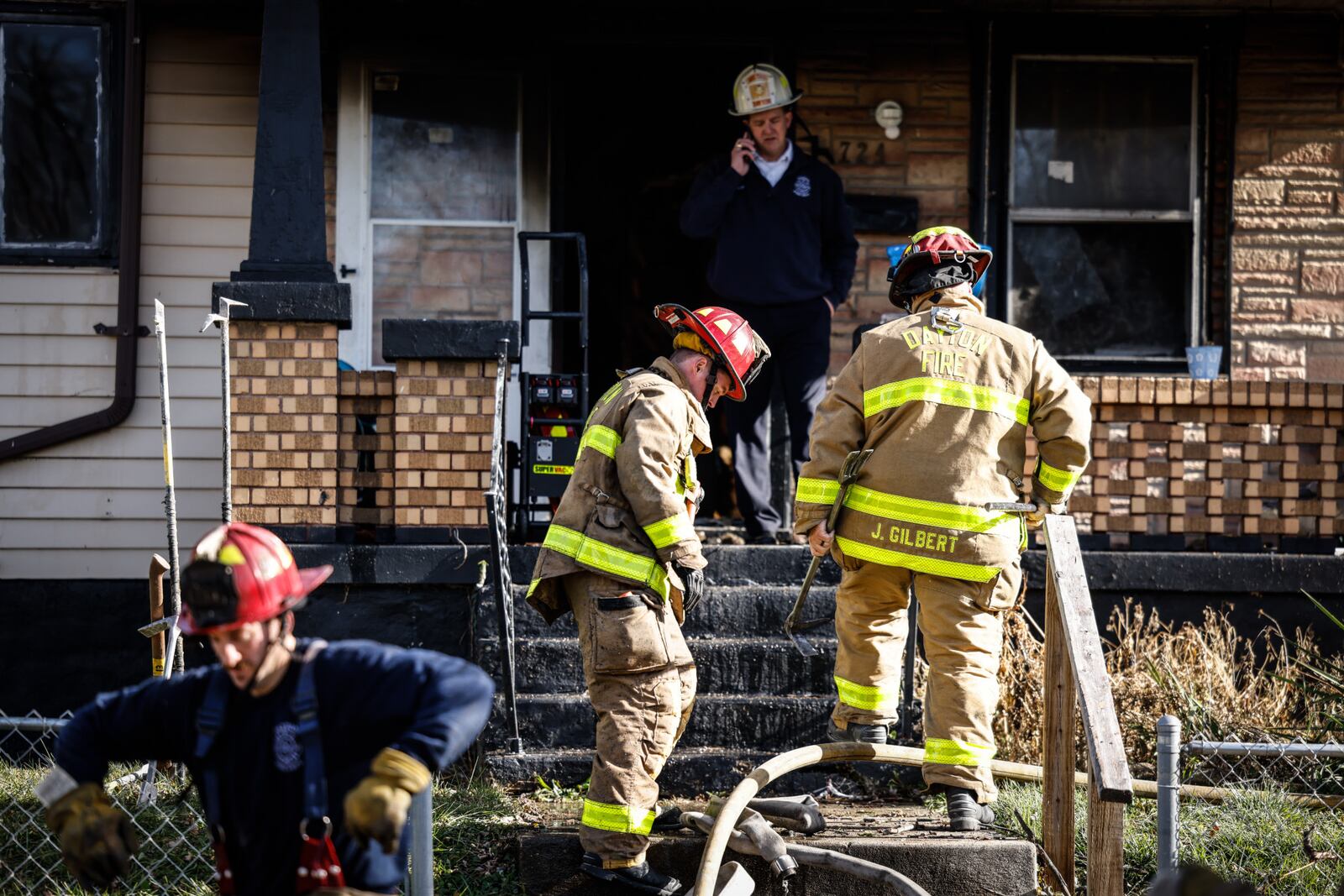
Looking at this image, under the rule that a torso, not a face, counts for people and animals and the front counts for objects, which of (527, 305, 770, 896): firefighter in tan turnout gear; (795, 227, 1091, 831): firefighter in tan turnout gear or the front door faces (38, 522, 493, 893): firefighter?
the front door

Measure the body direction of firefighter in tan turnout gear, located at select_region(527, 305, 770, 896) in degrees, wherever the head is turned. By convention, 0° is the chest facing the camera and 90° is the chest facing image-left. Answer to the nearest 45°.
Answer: approximately 270°

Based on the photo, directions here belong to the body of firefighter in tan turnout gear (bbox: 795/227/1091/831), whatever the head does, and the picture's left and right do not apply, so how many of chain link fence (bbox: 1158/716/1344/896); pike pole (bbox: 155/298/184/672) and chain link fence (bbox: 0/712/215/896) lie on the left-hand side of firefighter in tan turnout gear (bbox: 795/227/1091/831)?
2

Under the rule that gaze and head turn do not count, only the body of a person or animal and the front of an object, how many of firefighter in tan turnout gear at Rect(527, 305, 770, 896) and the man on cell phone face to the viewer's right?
1

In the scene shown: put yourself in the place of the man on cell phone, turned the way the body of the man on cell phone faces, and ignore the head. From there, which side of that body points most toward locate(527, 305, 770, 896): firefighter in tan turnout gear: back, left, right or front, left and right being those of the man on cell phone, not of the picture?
front

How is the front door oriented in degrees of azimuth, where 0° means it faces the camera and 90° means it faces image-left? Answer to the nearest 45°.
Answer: approximately 0°

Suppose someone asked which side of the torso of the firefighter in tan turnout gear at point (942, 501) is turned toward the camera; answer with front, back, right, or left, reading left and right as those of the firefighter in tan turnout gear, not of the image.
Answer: back

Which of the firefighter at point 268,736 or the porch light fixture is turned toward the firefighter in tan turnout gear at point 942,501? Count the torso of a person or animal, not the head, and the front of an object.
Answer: the porch light fixture

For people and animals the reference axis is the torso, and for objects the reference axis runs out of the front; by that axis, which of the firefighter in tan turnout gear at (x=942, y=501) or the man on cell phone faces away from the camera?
the firefighter in tan turnout gear

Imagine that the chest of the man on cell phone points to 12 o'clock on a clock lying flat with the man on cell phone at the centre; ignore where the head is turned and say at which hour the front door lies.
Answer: The front door is roughly at 4 o'clock from the man on cell phone.

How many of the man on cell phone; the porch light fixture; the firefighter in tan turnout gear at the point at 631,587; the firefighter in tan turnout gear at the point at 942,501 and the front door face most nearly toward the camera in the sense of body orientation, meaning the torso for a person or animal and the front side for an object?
3

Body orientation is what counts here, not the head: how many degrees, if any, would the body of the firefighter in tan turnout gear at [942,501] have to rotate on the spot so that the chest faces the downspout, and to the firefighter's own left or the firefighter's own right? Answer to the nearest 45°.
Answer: approximately 45° to the firefighter's own left

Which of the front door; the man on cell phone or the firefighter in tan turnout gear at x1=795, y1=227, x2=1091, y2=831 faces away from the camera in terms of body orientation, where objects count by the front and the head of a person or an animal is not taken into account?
the firefighter in tan turnout gear

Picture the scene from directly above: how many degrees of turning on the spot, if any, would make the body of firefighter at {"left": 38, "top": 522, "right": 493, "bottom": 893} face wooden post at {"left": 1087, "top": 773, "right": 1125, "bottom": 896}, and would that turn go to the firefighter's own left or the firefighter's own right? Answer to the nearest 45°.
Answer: approximately 135° to the firefighter's own left

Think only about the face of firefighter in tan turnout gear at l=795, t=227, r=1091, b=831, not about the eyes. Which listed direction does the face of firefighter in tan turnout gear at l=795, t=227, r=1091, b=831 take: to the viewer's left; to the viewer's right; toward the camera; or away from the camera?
away from the camera
